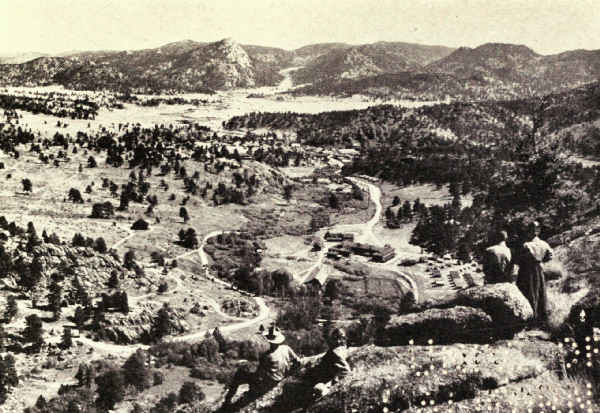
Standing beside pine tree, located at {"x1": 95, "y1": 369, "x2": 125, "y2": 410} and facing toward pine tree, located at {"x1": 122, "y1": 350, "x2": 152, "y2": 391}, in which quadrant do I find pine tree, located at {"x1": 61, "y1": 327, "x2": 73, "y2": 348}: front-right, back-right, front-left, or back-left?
front-left

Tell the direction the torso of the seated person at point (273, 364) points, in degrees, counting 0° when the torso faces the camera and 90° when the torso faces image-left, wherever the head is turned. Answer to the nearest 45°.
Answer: approximately 135°

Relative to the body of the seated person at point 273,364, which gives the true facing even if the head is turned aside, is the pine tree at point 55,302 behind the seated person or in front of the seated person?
in front

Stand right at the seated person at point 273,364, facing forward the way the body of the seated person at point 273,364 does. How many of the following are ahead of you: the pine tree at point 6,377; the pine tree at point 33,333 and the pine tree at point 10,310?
3
